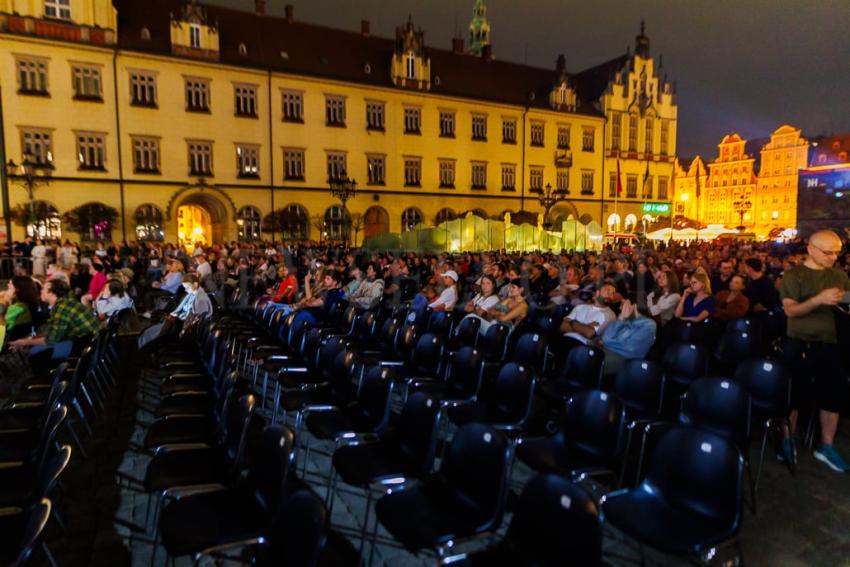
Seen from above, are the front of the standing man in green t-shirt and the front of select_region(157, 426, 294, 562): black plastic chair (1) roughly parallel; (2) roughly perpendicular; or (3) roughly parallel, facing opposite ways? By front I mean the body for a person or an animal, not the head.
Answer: roughly perpendicular

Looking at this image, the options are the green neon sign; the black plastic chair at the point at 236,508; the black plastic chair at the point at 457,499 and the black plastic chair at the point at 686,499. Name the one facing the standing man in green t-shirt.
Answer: the green neon sign

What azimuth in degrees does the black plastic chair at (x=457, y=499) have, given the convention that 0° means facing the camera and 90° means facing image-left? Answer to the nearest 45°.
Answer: approximately 45°

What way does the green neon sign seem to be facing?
toward the camera

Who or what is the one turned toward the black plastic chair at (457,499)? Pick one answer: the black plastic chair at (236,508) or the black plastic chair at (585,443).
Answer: the black plastic chair at (585,443)

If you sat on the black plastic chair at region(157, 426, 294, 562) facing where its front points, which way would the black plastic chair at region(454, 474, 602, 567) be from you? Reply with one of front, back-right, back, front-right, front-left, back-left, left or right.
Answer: back-left

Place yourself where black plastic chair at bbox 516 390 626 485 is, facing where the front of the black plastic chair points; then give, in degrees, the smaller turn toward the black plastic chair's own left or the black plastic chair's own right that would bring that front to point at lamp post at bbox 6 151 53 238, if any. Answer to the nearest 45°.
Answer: approximately 90° to the black plastic chair's own right

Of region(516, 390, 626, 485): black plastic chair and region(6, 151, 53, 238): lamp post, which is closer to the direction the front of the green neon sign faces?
the black plastic chair

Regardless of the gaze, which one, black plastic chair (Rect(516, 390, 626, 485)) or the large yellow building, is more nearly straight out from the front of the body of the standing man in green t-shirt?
the black plastic chair

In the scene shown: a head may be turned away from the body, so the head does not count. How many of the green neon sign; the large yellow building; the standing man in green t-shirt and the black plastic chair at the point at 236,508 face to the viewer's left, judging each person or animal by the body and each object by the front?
1

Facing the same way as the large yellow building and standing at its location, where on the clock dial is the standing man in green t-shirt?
The standing man in green t-shirt is roughly at 1 o'clock from the large yellow building.

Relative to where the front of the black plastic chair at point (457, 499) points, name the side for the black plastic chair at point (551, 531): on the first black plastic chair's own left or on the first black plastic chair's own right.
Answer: on the first black plastic chair's own left

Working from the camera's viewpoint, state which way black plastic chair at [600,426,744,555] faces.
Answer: facing the viewer and to the left of the viewer

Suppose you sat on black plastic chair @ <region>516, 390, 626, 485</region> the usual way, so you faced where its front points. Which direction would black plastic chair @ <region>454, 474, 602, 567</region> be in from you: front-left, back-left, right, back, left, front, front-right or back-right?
front-left

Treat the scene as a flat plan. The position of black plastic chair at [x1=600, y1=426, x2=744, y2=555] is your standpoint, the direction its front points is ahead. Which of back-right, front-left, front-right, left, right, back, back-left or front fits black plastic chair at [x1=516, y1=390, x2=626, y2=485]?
right
